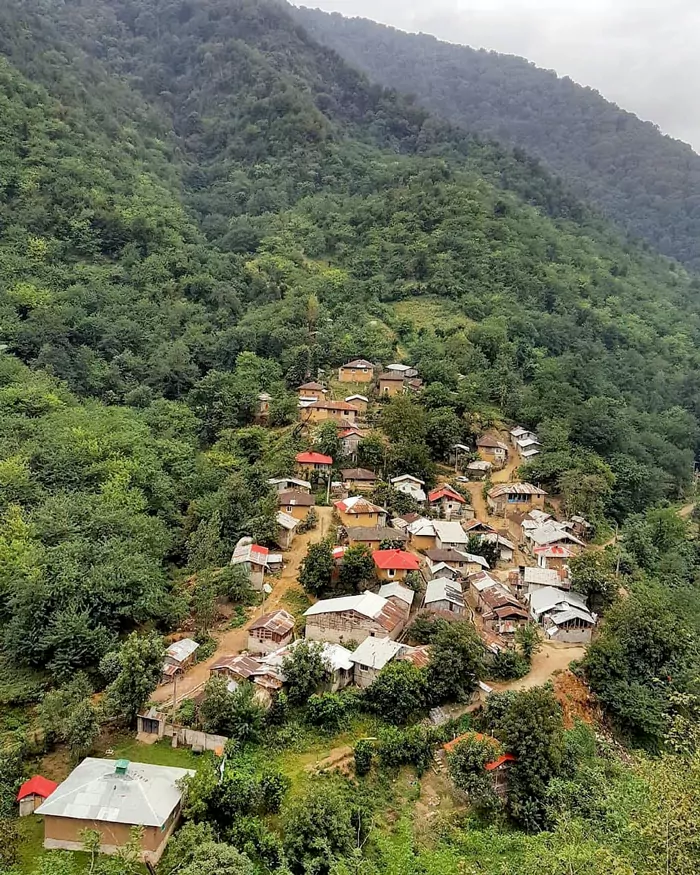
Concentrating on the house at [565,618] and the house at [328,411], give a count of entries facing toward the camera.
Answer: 2

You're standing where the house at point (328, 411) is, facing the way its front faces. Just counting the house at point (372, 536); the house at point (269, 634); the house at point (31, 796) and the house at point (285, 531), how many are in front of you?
4

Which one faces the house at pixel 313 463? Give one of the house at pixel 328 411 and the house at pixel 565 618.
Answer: the house at pixel 328 411

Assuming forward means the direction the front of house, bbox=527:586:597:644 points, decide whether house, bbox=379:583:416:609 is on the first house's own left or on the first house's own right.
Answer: on the first house's own right

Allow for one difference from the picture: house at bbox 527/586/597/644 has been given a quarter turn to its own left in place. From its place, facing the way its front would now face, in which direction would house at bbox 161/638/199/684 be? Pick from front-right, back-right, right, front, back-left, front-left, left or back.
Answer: back-right

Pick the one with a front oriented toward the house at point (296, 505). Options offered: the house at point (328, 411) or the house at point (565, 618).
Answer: the house at point (328, 411)

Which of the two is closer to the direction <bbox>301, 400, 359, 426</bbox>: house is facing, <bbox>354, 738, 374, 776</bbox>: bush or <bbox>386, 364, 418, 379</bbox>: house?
the bush

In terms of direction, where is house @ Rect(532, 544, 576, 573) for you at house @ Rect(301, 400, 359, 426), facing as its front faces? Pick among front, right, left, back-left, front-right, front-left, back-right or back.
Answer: front-left

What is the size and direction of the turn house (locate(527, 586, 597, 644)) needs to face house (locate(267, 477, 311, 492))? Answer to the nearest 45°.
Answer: approximately 90° to its right

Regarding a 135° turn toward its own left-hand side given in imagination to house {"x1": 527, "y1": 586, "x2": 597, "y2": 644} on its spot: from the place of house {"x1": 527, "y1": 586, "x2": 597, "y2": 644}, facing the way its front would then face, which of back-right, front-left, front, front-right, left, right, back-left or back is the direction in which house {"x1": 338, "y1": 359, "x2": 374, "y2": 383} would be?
left

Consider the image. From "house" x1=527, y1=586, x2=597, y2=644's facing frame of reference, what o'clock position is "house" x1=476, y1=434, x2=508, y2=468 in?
"house" x1=476, y1=434, x2=508, y2=468 is roughly at 5 o'clock from "house" x1=527, y1=586, x2=597, y2=644.

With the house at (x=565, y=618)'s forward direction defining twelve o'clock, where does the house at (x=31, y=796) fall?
the house at (x=31, y=796) is roughly at 1 o'clock from the house at (x=565, y=618).

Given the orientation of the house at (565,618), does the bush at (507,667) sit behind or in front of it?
in front

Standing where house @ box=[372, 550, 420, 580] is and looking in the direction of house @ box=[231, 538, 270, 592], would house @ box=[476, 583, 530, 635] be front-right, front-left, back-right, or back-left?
back-left

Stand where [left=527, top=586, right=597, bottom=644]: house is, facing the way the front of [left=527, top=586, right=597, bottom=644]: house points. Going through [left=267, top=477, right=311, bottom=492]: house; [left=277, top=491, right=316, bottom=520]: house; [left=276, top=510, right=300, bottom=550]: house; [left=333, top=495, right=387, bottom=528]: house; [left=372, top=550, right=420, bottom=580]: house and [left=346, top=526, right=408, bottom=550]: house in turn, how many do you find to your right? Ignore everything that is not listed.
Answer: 6

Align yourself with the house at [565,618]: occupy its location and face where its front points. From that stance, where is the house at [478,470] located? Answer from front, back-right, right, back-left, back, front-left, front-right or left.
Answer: back-right

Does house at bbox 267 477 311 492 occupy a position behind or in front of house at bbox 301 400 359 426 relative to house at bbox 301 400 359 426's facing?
in front

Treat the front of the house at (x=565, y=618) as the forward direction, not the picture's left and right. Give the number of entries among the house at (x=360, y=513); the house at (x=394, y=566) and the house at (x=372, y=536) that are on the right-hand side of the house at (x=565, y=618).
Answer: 3

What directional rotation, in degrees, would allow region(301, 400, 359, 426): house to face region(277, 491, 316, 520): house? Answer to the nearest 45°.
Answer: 0° — it already faces it

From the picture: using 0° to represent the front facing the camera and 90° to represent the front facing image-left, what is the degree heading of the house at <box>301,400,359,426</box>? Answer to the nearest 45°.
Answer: approximately 0°
